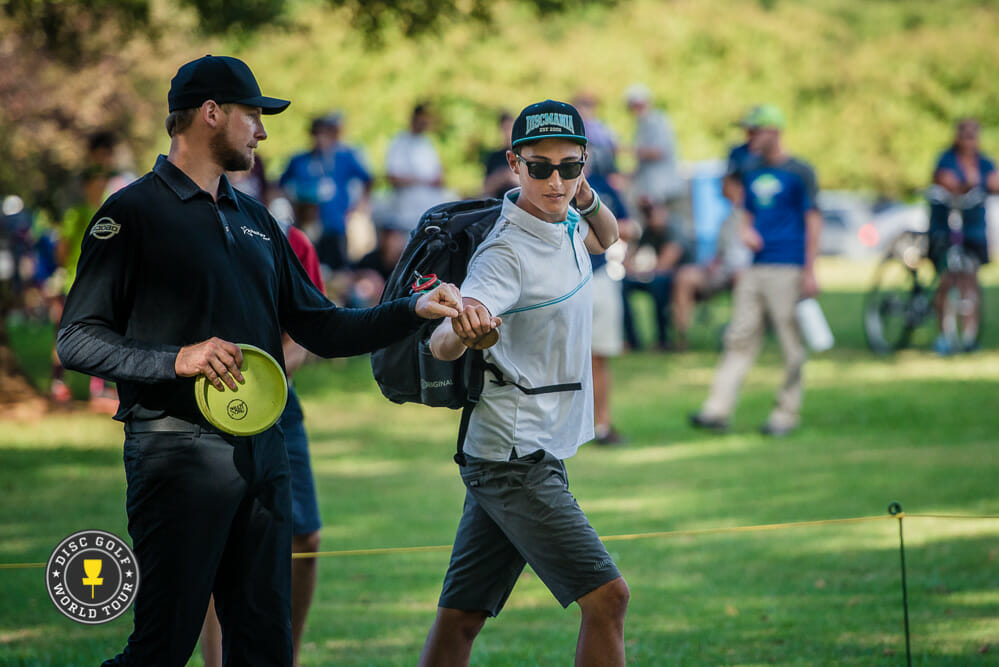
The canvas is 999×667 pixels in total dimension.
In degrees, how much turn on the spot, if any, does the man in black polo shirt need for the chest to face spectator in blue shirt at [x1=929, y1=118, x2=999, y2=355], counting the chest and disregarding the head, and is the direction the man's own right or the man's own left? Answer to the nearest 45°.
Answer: approximately 90° to the man's own left

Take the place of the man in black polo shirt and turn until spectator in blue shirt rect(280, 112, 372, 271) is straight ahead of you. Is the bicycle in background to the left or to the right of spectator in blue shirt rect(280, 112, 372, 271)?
right

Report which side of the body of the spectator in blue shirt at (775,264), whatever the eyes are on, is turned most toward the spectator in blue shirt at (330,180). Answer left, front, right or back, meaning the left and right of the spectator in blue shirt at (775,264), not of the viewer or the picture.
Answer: right

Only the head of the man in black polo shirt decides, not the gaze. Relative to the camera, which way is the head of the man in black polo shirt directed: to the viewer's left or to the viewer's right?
to the viewer's right

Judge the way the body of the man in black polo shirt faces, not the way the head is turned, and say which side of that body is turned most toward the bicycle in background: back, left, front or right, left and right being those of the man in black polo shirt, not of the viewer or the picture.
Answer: left

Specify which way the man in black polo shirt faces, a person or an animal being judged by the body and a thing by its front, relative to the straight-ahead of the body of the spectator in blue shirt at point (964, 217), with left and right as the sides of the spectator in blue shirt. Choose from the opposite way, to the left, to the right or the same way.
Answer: to the left

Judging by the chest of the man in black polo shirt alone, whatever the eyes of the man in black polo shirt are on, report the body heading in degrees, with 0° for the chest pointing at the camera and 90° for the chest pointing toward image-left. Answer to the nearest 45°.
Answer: approximately 315°

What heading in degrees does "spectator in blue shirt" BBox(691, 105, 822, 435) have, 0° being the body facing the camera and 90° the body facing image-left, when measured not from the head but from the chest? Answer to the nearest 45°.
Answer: approximately 45°

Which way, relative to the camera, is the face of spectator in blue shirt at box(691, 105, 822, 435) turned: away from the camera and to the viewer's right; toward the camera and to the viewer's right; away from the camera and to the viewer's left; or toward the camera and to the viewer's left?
toward the camera and to the viewer's left

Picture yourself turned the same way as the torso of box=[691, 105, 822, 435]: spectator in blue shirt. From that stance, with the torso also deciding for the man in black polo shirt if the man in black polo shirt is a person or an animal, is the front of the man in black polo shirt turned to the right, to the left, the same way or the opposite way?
to the left
